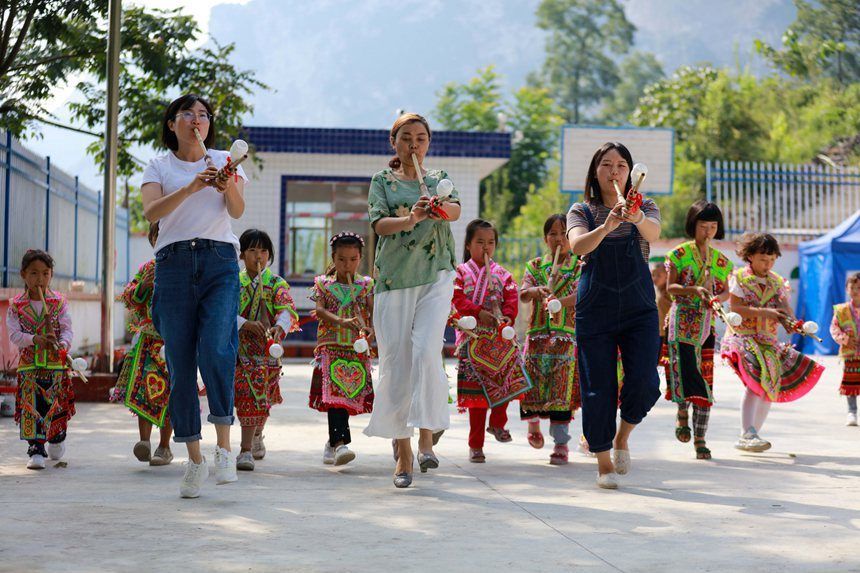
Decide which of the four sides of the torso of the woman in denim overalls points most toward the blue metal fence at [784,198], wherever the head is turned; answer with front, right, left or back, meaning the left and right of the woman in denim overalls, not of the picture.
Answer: back

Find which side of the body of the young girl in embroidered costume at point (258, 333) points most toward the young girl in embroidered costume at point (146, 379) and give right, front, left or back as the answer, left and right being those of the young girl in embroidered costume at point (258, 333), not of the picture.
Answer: right

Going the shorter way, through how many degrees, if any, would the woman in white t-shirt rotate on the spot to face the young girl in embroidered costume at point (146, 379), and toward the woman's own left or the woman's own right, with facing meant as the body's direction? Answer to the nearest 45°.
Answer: approximately 180°

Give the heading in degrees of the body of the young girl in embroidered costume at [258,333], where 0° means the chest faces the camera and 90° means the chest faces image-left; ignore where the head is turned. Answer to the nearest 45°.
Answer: approximately 0°

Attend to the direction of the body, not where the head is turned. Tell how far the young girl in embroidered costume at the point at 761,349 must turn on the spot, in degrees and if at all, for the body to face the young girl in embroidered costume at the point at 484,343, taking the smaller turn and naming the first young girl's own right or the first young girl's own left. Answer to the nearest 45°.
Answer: approximately 90° to the first young girl's own right

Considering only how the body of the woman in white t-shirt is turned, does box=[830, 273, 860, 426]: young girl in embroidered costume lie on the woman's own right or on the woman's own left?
on the woman's own left

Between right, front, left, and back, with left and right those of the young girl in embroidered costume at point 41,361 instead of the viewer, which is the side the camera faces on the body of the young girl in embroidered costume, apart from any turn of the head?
front

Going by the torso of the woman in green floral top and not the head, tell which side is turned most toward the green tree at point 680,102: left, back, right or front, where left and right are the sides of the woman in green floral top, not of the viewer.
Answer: back

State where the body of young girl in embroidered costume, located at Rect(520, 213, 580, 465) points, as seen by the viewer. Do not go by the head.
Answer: toward the camera

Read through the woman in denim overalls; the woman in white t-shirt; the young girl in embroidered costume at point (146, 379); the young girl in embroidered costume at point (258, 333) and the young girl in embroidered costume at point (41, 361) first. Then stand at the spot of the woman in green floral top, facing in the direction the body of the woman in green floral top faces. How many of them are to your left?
1
